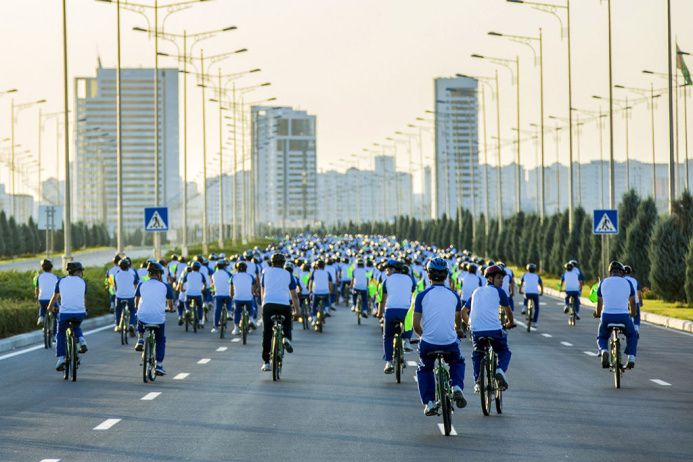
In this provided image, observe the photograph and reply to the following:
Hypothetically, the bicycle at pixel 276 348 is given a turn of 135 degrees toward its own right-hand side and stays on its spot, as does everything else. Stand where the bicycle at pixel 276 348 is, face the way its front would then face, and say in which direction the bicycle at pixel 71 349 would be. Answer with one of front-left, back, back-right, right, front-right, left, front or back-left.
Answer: back-right

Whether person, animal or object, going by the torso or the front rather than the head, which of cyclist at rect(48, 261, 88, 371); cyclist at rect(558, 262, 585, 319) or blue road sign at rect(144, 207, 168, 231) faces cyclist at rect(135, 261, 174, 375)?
the blue road sign

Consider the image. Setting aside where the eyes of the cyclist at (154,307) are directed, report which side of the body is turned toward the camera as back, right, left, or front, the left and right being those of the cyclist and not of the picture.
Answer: back

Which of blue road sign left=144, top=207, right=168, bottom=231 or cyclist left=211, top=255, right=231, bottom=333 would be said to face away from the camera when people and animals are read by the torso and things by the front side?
the cyclist

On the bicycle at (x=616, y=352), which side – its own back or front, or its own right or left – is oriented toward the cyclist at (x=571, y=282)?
front

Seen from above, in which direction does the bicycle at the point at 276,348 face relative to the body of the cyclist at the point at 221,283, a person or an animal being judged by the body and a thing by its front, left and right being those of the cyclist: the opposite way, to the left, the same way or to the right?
the same way

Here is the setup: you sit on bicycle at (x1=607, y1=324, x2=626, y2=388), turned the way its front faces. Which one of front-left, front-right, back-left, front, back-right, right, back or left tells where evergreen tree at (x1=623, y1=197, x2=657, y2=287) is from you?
front

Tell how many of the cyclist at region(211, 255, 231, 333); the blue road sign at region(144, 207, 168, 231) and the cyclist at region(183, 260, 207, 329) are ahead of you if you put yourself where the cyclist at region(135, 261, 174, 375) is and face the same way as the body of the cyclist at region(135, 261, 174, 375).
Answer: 3

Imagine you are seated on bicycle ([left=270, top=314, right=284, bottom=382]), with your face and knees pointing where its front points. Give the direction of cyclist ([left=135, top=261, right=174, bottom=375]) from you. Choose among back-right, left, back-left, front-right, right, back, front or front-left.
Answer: left

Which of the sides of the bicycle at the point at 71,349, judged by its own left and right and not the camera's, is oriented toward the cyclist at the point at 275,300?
right

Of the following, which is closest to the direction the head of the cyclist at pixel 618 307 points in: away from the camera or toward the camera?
away from the camera

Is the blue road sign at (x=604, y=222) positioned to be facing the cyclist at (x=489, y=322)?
yes

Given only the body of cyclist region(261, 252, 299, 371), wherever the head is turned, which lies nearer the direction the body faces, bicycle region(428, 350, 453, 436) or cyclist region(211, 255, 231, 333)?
the cyclist

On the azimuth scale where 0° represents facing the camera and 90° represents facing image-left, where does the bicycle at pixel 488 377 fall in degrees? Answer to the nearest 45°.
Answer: approximately 180°

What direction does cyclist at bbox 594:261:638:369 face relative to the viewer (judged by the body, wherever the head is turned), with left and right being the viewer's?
facing away from the viewer

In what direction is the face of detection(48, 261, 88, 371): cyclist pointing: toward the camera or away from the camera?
away from the camera

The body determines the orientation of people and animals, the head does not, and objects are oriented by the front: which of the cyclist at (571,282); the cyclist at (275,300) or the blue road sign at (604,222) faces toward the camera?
the blue road sign

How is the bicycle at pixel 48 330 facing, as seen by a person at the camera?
facing away from the viewer

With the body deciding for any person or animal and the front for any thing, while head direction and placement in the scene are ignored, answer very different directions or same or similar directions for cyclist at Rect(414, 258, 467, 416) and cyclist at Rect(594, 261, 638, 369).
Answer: same or similar directions

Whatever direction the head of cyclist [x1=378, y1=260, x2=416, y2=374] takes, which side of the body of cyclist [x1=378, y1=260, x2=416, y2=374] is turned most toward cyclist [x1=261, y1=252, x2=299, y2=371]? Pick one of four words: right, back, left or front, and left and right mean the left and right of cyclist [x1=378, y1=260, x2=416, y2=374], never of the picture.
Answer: left

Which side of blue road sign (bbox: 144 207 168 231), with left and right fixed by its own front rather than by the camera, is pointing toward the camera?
front

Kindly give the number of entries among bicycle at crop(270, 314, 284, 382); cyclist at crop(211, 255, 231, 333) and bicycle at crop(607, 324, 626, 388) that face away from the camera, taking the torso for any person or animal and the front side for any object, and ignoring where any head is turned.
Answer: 3

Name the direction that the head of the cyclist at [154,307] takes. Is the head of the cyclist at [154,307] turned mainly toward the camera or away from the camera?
away from the camera
